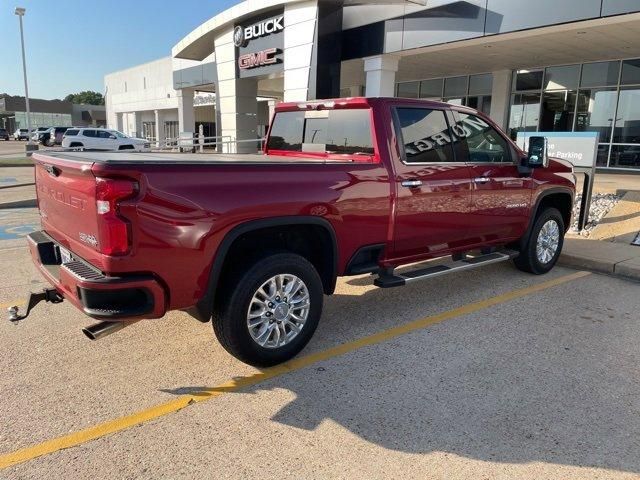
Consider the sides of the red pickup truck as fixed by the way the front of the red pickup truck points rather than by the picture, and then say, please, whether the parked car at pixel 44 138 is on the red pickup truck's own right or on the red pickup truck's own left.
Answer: on the red pickup truck's own left

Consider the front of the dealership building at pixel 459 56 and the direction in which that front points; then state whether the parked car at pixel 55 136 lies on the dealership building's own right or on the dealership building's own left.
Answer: on the dealership building's own right

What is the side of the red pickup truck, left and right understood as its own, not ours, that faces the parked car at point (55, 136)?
left

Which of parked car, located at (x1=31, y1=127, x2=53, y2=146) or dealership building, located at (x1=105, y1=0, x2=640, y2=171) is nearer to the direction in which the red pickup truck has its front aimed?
the dealership building

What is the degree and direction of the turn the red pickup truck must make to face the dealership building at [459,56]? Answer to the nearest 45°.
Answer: approximately 45° to its left

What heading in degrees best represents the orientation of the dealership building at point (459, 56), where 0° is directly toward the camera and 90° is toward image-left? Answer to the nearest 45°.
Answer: approximately 45°

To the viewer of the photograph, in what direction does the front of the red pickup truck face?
facing away from the viewer and to the right of the viewer

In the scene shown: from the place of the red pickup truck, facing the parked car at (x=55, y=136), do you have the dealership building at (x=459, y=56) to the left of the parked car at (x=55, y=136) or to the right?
right

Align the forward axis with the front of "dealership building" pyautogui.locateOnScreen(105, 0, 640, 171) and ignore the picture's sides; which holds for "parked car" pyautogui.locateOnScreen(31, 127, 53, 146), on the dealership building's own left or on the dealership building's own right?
on the dealership building's own right

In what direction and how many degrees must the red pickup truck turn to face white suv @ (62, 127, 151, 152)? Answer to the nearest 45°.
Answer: approximately 45° to its left
